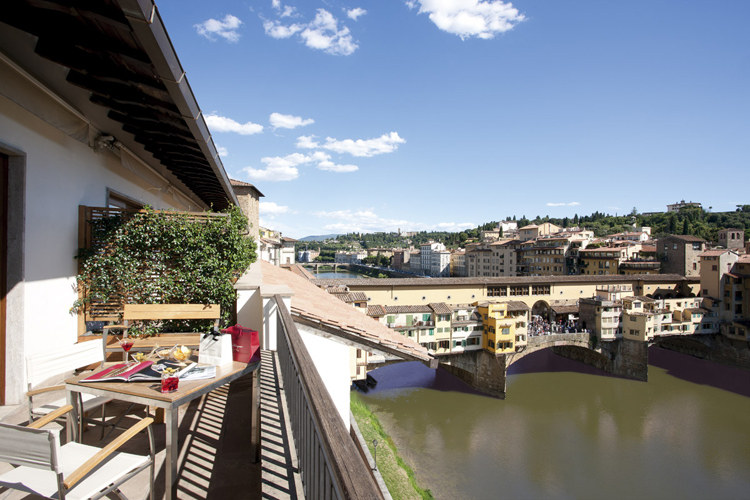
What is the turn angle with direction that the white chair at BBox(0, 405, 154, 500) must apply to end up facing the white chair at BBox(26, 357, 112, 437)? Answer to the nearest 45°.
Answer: approximately 45° to its left

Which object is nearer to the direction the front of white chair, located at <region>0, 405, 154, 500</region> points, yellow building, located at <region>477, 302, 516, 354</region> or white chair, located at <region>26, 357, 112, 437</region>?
the yellow building

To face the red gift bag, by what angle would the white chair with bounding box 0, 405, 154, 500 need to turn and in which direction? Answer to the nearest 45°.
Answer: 0° — it already faces it

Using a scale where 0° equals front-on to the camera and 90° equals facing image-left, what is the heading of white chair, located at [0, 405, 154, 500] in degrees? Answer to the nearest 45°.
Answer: approximately 225°

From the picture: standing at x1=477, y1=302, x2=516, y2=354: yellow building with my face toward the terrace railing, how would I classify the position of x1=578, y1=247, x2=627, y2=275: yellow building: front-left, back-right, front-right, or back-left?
back-left
